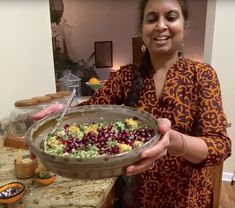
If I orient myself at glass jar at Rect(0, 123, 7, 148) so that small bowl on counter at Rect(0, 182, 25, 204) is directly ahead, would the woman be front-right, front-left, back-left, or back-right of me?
front-left

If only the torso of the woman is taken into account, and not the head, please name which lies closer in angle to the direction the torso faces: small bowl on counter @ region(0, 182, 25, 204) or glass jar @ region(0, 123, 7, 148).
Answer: the small bowl on counter

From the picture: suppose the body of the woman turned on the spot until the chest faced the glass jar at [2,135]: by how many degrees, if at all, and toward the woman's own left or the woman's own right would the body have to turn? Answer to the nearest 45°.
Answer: approximately 90° to the woman's own right

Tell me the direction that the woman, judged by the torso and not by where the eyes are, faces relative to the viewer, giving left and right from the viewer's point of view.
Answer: facing the viewer and to the left of the viewer

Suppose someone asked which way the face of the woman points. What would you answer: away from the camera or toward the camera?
toward the camera

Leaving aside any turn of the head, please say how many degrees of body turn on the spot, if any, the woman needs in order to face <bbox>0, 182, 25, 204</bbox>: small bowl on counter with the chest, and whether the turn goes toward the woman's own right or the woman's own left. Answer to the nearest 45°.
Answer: approximately 45° to the woman's own right

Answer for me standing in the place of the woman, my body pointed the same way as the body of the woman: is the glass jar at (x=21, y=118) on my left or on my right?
on my right

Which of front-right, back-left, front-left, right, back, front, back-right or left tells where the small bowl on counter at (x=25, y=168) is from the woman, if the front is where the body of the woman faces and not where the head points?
front-right
